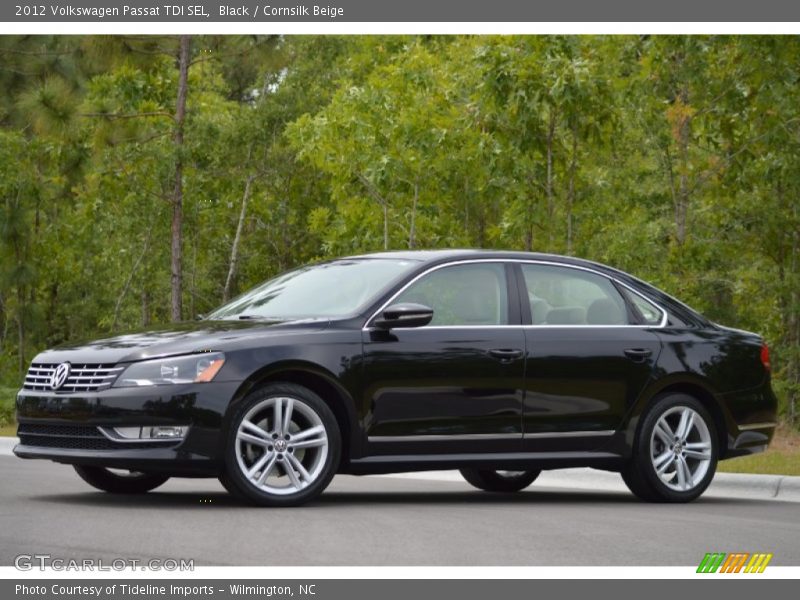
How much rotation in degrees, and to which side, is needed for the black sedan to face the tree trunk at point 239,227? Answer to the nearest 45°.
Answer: approximately 135° to its right

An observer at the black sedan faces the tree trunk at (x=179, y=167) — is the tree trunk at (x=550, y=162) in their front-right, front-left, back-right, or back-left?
front-right

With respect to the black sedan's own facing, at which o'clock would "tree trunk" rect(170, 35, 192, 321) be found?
The tree trunk is roughly at 4 o'clock from the black sedan.

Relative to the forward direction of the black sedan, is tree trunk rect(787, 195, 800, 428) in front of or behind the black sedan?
behind

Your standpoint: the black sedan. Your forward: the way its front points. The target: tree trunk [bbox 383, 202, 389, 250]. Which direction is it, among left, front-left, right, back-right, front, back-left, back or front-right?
back-right

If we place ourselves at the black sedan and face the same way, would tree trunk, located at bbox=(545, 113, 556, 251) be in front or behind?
behind
